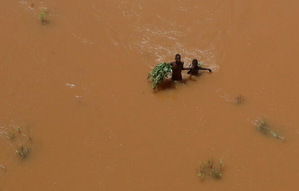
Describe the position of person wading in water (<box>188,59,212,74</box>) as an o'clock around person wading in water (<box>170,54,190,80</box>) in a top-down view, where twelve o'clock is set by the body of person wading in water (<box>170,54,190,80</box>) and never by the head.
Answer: person wading in water (<box>188,59,212,74</box>) is roughly at 8 o'clock from person wading in water (<box>170,54,190,80</box>).

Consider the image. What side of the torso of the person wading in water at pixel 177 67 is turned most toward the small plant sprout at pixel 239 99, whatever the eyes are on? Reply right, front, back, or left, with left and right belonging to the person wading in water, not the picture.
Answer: left

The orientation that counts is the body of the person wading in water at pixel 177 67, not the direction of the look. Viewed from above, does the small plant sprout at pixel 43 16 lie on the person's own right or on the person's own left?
on the person's own right

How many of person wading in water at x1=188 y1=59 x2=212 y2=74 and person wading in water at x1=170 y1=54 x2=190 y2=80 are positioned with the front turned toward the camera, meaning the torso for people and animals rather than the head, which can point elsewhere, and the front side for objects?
2

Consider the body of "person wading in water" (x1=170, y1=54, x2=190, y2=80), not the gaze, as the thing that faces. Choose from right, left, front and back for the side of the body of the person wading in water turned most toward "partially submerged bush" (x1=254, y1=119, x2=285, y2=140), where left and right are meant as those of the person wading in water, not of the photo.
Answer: left

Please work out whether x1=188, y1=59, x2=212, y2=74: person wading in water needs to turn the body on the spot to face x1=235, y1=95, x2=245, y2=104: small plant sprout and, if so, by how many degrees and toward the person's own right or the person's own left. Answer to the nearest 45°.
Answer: approximately 90° to the person's own left

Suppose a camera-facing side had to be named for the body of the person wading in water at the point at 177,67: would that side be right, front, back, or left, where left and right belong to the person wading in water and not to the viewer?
front

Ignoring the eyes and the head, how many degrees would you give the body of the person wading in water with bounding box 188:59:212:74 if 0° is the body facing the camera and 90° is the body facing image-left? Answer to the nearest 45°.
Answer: approximately 0°

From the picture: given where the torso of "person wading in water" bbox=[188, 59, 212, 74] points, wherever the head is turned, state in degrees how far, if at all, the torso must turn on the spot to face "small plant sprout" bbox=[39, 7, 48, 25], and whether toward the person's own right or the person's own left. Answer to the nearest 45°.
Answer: approximately 90° to the person's own right

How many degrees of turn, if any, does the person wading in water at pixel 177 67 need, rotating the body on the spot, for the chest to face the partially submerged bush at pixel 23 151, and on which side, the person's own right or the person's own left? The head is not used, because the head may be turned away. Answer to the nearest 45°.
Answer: approximately 90° to the person's own right
